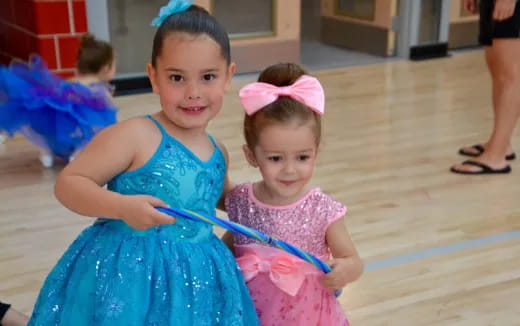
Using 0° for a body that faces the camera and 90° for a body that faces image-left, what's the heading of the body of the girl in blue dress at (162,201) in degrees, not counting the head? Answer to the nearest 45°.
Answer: approximately 315°

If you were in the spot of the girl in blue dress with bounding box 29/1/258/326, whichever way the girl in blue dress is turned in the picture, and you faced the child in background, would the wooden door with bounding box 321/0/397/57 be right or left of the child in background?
right

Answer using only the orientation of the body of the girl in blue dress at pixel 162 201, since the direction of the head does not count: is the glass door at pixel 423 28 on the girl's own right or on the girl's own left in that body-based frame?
on the girl's own left

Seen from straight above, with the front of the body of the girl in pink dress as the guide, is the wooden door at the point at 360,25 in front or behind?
behind

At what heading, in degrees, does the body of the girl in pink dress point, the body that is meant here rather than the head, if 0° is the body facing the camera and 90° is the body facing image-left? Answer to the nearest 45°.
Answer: approximately 0°

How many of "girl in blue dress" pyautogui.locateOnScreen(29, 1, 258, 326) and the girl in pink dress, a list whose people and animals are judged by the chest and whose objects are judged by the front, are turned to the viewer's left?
0

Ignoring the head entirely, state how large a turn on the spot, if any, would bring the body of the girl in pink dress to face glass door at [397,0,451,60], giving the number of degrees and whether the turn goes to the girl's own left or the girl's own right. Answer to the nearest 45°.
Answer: approximately 180°

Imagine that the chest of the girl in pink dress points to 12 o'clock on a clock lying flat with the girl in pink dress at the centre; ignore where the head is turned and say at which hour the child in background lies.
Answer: The child in background is roughly at 5 o'clock from the girl in pink dress.
